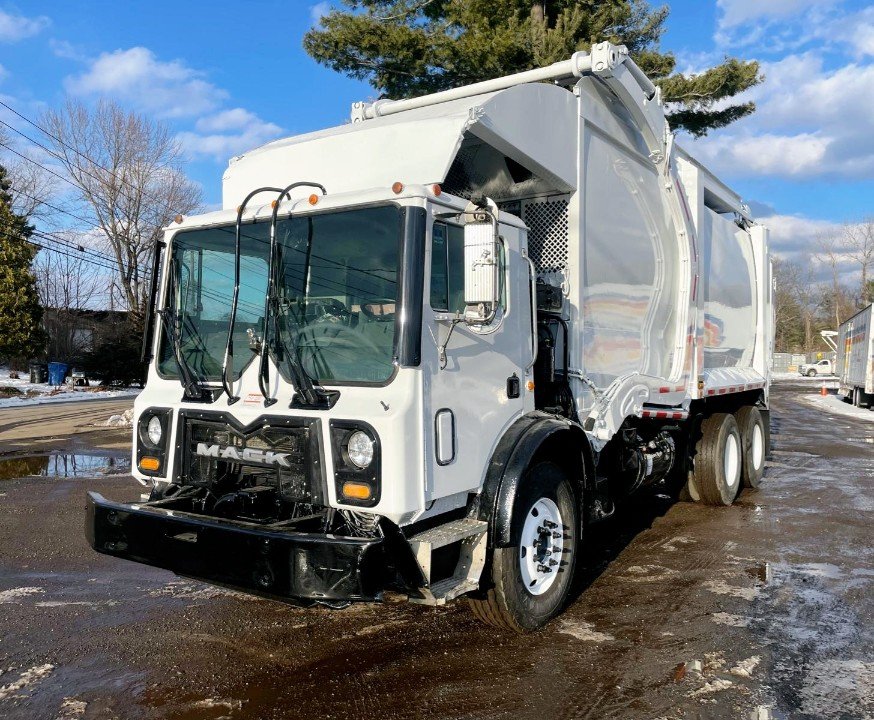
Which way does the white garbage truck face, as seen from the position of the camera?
facing the viewer and to the left of the viewer

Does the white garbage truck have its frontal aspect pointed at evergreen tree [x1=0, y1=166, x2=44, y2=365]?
no

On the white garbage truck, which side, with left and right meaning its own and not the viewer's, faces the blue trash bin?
right

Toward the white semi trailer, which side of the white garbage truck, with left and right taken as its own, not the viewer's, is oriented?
back

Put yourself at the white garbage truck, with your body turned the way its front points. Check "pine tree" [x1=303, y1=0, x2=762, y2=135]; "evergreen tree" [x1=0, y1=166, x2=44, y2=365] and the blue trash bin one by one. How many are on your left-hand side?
0

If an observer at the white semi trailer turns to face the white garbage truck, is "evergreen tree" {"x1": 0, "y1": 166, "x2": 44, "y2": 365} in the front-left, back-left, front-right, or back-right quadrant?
front-right

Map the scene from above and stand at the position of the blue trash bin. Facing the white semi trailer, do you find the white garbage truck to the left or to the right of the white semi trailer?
right

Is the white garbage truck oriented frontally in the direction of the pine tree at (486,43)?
no
